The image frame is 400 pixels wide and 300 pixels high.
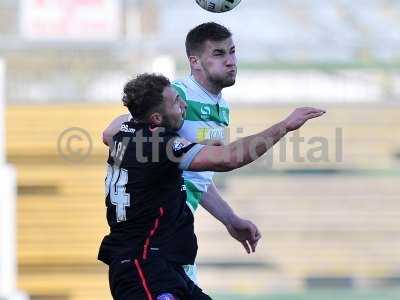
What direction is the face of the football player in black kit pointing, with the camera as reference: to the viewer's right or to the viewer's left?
to the viewer's right

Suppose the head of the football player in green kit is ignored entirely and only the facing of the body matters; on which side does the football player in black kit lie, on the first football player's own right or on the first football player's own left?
on the first football player's own right

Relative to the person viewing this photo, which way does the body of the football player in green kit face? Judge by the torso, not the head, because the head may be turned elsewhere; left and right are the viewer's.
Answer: facing the viewer and to the right of the viewer

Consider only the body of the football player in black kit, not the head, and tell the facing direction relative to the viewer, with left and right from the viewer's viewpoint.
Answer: facing to the right of the viewer

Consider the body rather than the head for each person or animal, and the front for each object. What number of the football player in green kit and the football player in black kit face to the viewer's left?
0
